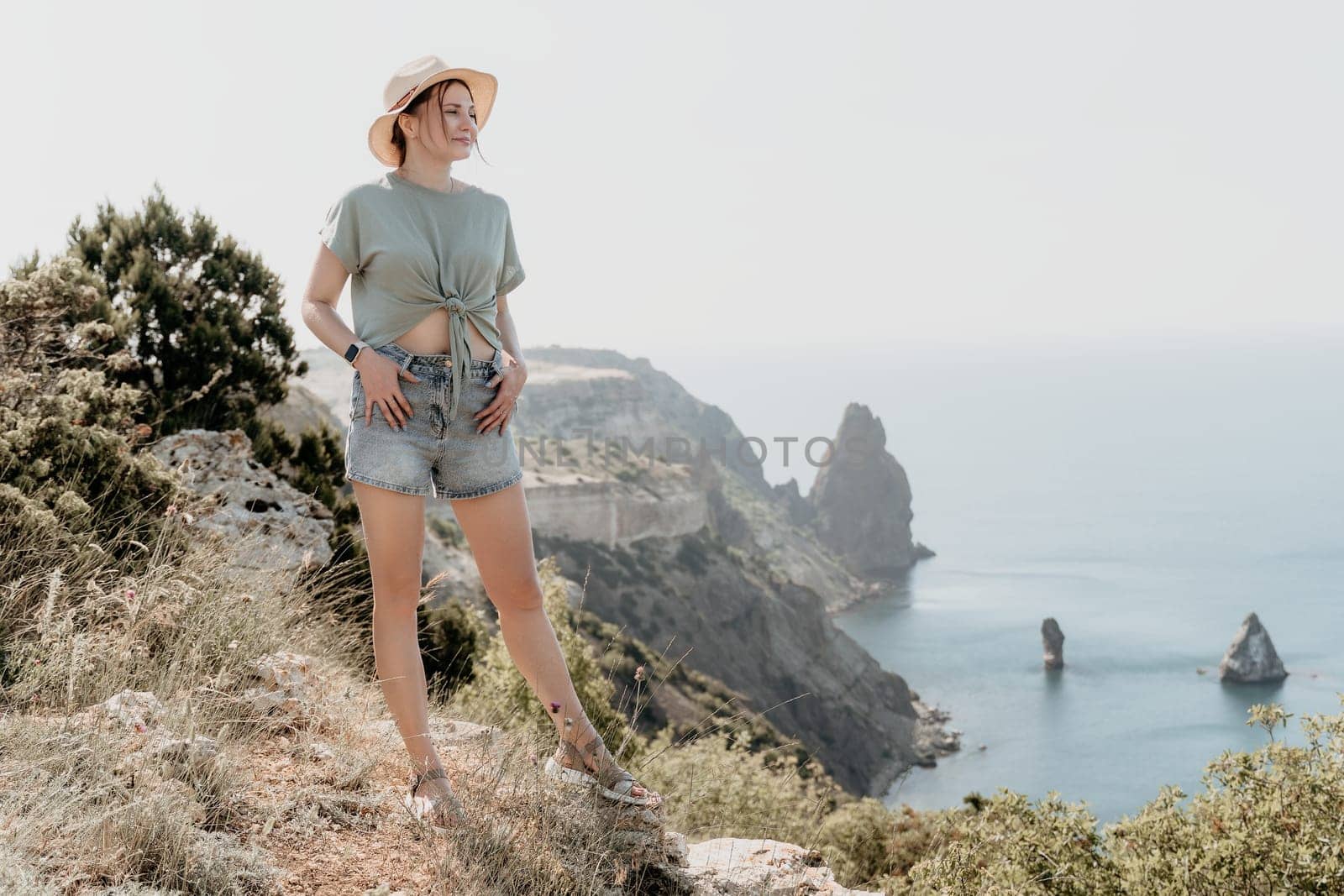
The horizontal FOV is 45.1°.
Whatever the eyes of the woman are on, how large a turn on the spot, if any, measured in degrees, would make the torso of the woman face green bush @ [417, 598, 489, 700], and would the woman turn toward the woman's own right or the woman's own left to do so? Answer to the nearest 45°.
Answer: approximately 135° to the woman's own left

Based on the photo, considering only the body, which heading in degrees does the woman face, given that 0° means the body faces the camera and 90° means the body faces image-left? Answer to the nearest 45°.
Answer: approximately 315°

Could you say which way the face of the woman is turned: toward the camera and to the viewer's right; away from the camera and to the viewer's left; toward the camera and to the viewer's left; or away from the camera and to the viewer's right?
toward the camera and to the viewer's right

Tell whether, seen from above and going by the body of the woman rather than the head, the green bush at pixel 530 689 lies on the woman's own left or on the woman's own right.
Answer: on the woman's own left
